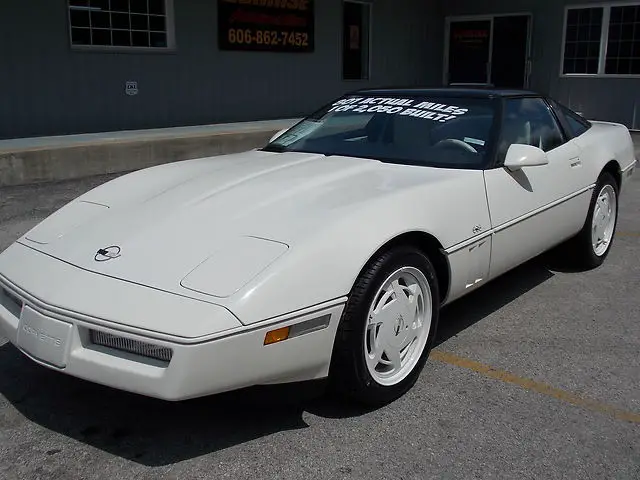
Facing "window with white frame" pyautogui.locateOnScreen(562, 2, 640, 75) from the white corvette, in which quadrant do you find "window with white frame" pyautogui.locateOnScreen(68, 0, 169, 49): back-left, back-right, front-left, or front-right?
front-left

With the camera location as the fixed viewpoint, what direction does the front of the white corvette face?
facing the viewer and to the left of the viewer

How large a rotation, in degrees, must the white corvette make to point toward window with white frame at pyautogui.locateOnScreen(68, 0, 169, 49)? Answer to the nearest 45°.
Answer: approximately 135° to its right

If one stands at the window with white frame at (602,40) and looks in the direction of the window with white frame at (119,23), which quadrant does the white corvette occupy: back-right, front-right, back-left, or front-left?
front-left

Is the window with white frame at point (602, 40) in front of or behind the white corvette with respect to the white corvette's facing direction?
behind
